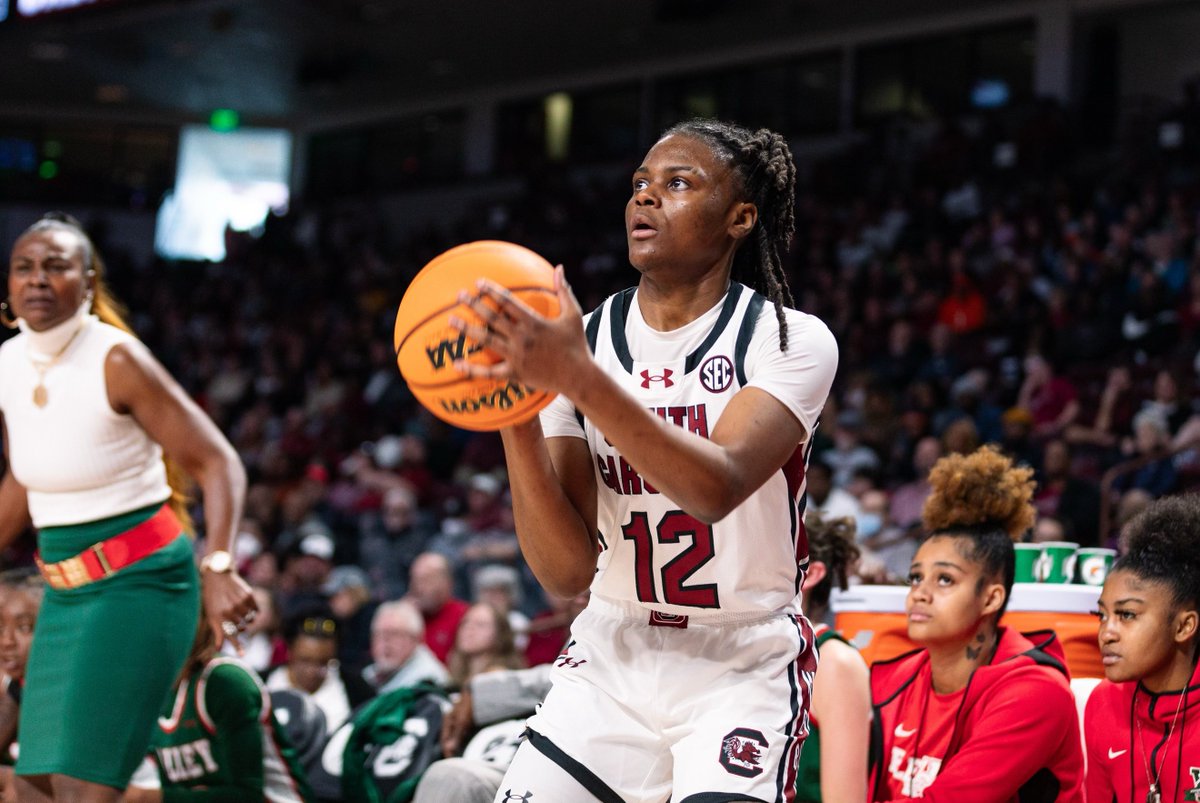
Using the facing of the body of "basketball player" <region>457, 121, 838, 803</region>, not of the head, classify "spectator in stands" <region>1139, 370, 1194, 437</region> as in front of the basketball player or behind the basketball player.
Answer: behind

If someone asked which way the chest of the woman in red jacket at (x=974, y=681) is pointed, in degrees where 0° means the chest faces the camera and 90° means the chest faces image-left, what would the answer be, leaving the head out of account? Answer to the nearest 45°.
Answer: approximately 45°

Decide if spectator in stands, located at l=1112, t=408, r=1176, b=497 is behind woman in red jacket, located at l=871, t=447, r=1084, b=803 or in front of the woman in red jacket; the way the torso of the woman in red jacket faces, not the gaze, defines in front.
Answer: behind

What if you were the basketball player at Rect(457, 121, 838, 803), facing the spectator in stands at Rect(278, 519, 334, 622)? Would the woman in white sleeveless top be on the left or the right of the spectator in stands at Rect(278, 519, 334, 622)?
left

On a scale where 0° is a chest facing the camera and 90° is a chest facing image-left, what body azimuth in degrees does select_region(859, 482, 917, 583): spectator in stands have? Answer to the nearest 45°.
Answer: approximately 45°

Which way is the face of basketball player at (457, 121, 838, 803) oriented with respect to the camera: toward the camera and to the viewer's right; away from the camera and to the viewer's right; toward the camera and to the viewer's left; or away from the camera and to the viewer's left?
toward the camera and to the viewer's left

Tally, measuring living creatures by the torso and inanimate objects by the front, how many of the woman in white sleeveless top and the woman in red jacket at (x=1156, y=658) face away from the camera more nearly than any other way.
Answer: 0

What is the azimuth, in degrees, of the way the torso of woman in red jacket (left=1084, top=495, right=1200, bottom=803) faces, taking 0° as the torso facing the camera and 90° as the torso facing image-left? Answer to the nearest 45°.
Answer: approximately 45°

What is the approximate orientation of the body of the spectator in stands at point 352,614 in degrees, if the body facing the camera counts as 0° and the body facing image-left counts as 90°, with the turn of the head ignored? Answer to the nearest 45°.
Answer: approximately 45°
